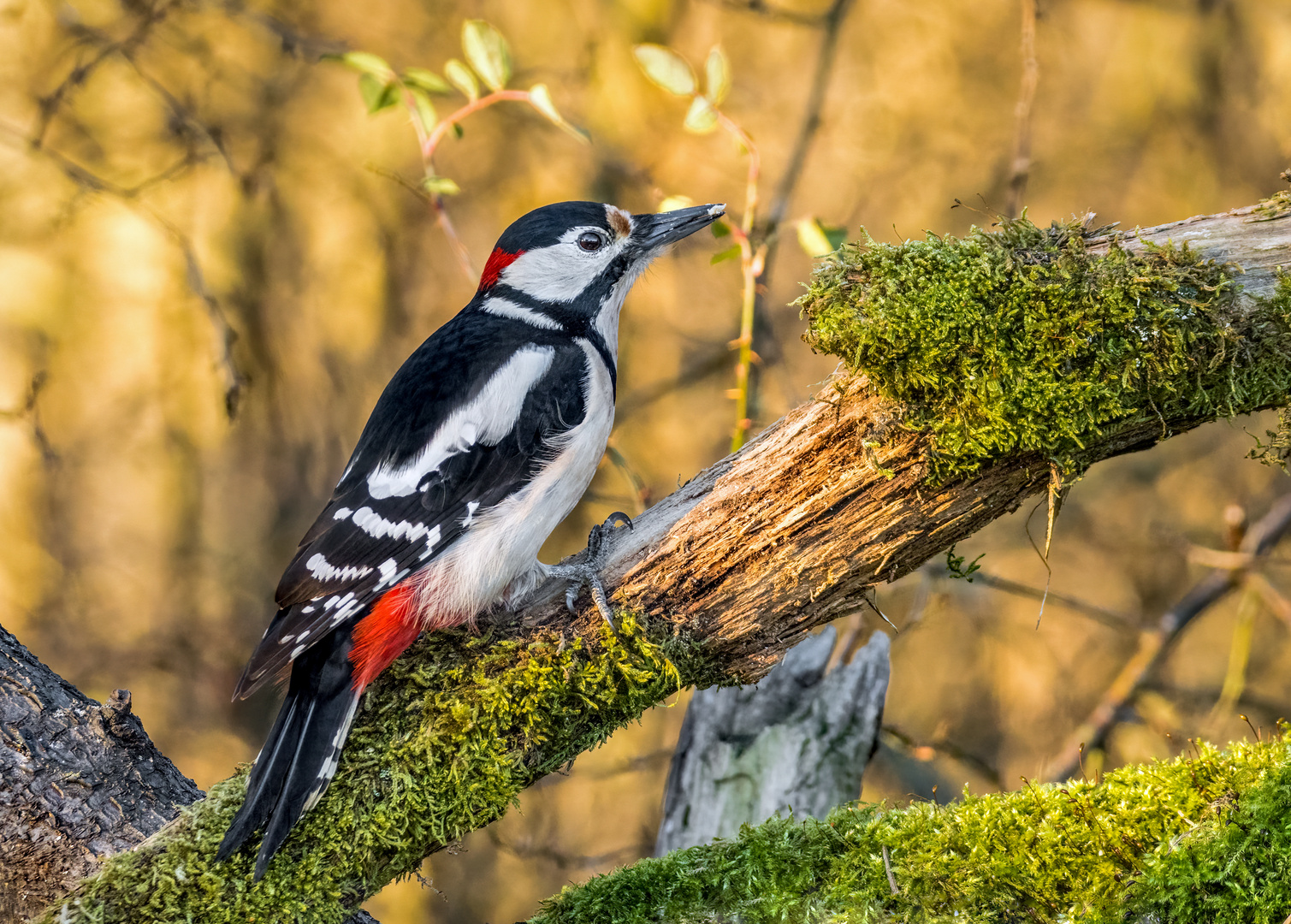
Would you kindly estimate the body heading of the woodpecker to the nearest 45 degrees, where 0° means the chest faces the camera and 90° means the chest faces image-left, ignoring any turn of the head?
approximately 270°
